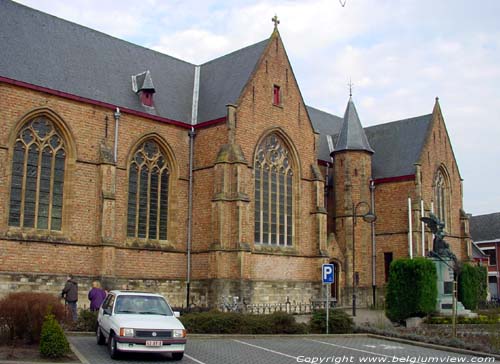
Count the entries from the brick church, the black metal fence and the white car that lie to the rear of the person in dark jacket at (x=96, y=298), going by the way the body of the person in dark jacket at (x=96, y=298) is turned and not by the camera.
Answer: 1

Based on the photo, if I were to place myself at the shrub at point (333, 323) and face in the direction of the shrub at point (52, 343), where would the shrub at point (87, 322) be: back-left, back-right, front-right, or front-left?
front-right
